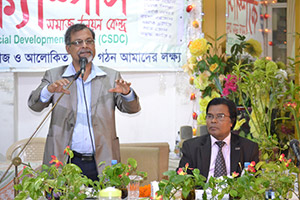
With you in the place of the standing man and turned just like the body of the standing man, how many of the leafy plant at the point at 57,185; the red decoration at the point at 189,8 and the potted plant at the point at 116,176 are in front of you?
2

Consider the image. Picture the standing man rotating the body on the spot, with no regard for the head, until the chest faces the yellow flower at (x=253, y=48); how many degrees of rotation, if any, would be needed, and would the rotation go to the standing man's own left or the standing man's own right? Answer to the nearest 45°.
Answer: approximately 90° to the standing man's own left

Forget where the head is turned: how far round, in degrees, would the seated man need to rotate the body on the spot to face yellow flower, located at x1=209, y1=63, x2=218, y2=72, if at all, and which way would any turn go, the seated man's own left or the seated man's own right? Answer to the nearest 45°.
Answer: approximately 180°

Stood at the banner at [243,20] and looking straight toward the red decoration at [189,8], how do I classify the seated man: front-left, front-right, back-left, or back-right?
front-left

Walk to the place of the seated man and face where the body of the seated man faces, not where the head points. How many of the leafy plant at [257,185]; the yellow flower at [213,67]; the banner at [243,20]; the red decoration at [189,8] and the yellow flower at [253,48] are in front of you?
1

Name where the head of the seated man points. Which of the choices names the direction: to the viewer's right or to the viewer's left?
to the viewer's left

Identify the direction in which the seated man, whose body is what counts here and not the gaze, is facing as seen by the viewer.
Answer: toward the camera

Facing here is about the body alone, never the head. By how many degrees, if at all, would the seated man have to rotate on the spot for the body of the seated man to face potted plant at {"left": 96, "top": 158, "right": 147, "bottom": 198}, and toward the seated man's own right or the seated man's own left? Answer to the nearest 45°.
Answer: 0° — they already face it

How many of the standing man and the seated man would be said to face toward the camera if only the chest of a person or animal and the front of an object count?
2

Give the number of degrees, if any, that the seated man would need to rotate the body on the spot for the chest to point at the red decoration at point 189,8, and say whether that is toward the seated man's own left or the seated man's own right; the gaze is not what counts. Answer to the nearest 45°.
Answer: approximately 180°

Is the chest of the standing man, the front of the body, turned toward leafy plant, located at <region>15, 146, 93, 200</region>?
yes

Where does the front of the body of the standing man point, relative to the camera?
toward the camera

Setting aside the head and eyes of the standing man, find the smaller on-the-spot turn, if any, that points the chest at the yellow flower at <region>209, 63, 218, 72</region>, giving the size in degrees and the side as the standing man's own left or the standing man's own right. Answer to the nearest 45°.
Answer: approximately 90° to the standing man's own left

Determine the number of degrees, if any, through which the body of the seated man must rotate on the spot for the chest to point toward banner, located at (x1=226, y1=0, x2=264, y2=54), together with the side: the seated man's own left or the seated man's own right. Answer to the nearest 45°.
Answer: approximately 180°
